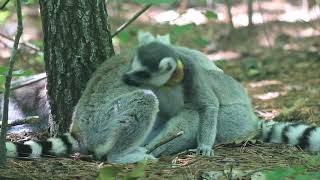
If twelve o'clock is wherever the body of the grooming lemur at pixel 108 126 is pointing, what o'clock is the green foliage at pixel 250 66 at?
The green foliage is roughly at 10 o'clock from the grooming lemur.

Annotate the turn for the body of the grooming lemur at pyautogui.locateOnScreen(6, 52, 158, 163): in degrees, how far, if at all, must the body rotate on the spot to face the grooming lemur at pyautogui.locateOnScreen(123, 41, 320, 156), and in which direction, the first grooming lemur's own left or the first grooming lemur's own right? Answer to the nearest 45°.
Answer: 0° — it already faces it

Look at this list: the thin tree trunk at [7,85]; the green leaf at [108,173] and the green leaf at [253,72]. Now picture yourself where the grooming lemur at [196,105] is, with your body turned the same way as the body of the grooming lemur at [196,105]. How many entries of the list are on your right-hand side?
1

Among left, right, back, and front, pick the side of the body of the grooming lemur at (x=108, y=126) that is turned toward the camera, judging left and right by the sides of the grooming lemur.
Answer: right

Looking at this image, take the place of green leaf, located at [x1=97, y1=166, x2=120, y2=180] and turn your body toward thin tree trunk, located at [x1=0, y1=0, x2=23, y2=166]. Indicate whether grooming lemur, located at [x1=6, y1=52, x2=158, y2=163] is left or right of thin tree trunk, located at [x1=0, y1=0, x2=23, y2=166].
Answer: right

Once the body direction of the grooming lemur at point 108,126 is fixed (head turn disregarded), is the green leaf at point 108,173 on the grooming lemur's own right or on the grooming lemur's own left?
on the grooming lemur's own right

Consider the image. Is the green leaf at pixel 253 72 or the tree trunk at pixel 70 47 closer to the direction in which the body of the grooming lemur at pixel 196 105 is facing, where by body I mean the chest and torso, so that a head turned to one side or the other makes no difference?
the tree trunk

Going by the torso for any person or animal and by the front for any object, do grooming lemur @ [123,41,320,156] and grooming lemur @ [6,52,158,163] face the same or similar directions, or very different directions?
very different directions

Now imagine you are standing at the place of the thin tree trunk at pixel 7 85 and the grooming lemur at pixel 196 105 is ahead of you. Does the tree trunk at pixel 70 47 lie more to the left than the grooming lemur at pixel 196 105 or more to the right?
left

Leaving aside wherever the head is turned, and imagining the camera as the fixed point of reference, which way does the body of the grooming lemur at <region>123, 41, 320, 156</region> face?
to the viewer's left

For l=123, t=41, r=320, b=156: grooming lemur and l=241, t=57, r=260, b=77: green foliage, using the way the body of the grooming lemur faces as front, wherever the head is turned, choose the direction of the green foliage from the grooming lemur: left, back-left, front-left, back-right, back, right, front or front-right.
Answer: right

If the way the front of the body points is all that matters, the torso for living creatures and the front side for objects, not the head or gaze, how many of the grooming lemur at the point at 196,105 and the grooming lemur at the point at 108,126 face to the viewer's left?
1

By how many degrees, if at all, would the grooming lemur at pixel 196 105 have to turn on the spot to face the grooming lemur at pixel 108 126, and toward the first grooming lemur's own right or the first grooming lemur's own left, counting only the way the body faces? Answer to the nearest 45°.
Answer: approximately 45° to the first grooming lemur's own left
